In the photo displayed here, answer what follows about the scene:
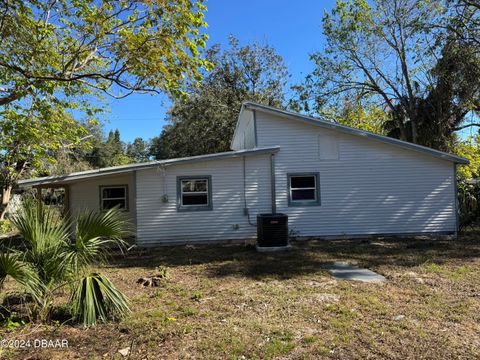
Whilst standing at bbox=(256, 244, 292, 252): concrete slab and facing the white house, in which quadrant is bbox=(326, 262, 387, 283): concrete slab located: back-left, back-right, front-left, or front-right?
back-right

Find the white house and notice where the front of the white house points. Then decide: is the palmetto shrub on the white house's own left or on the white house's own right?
on the white house's own left
